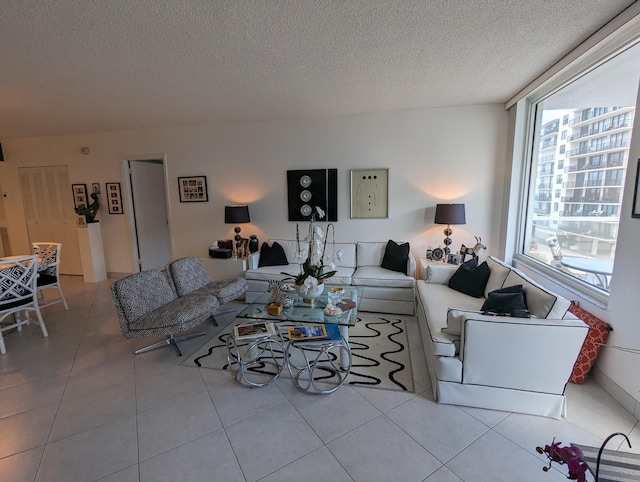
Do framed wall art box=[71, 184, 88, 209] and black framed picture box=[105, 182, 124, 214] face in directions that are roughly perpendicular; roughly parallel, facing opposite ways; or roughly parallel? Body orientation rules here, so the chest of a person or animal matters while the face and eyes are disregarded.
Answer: roughly parallel

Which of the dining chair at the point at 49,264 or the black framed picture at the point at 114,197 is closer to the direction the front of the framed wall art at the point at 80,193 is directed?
the dining chair

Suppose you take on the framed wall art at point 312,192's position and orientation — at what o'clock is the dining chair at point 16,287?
The dining chair is roughly at 2 o'clock from the framed wall art.

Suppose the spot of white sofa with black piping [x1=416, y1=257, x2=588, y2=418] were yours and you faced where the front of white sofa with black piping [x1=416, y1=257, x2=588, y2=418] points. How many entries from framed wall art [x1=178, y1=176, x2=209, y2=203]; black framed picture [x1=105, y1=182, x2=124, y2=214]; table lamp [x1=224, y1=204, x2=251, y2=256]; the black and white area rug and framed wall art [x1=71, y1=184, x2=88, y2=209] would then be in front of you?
5

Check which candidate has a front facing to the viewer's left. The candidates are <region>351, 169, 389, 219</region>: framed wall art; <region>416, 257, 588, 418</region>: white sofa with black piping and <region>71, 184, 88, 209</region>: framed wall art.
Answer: the white sofa with black piping

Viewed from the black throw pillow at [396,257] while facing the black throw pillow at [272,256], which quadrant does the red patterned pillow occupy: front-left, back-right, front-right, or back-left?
back-left

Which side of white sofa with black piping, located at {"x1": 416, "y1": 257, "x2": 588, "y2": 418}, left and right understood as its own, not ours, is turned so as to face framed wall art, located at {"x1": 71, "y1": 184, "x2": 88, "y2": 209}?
front

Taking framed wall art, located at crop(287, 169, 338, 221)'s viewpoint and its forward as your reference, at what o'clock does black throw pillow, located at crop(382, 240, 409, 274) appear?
The black throw pillow is roughly at 10 o'clock from the framed wall art.

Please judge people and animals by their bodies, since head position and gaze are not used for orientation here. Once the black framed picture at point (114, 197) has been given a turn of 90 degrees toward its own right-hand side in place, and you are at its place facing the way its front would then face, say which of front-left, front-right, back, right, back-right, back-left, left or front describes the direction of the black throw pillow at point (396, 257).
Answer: back-left

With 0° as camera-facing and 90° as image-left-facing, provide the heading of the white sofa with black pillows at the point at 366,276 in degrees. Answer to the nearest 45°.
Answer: approximately 0°

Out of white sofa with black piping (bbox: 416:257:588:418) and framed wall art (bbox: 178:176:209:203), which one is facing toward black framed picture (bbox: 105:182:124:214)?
the white sofa with black piping

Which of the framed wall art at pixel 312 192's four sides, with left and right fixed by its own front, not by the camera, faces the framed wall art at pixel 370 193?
left

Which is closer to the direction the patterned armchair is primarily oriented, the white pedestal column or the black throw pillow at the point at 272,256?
the black throw pillow

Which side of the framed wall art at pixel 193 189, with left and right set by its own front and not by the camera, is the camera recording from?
front

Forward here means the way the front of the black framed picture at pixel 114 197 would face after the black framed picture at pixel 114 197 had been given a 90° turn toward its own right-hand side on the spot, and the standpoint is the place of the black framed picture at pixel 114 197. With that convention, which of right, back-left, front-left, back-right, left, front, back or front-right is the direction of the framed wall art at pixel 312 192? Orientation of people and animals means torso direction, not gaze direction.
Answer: back-left

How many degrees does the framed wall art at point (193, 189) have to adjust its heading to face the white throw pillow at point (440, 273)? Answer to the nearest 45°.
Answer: approximately 45° to its left

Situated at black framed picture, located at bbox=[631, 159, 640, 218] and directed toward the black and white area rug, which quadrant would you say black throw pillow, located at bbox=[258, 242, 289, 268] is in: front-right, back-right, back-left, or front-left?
front-right

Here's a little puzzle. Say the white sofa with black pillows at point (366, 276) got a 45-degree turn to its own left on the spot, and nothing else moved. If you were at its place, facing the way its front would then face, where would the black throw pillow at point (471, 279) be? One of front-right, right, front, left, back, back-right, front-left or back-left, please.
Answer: front

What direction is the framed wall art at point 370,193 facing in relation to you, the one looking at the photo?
facing the viewer

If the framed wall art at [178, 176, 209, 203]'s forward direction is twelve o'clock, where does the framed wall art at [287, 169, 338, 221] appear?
the framed wall art at [287, 169, 338, 221] is roughly at 10 o'clock from the framed wall art at [178, 176, 209, 203].
